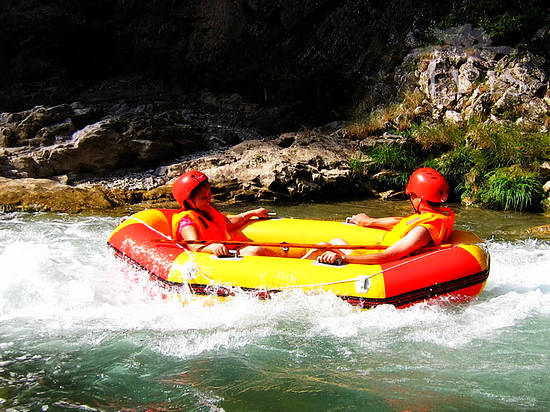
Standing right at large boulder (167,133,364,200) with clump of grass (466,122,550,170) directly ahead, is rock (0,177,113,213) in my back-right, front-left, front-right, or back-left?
back-right

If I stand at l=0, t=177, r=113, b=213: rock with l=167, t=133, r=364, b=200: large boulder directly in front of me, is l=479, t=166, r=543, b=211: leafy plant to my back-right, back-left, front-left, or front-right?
front-right

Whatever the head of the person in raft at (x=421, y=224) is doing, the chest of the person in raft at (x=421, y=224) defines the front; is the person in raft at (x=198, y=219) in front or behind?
in front

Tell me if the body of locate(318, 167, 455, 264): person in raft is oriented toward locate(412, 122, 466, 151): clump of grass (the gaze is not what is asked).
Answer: no

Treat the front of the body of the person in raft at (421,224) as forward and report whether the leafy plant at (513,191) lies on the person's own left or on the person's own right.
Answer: on the person's own right

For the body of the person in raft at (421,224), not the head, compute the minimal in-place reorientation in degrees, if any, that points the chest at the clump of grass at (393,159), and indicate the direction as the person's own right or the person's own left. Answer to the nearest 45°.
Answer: approximately 90° to the person's own right

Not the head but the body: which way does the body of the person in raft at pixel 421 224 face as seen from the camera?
to the viewer's left

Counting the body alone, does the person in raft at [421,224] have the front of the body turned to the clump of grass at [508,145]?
no

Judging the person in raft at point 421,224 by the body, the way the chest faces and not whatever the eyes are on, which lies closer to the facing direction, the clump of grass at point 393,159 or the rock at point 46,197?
the rock

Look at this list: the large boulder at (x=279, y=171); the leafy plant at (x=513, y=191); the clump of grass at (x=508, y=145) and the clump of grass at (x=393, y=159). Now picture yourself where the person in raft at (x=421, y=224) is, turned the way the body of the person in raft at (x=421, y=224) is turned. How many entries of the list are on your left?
0

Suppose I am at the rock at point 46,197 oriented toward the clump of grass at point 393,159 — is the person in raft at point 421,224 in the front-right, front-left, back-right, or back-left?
front-right

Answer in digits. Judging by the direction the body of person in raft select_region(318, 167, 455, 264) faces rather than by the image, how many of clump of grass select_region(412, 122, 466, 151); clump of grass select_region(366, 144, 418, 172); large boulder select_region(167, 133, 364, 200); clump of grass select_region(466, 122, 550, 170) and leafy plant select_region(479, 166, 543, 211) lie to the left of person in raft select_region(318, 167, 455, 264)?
0
